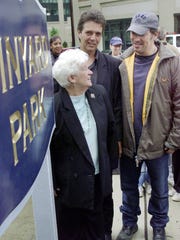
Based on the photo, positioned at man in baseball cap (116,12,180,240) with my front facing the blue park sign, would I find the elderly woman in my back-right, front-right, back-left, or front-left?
front-right

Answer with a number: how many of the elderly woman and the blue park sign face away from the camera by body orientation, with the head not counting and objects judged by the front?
0

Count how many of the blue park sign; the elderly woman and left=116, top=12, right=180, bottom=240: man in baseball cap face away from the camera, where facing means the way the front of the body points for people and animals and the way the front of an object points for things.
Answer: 0

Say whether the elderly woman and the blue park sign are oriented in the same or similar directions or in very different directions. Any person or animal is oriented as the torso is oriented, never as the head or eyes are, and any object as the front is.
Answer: same or similar directions

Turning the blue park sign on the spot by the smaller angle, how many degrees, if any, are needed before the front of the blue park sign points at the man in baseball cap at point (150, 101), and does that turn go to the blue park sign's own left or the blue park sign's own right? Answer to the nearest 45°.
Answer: approximately 90° to the blue park sign's own left

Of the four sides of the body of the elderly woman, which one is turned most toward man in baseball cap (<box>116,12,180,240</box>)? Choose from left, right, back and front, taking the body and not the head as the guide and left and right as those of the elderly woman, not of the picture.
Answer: left

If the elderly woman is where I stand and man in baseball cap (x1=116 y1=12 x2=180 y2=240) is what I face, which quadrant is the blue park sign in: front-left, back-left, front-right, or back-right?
back-right

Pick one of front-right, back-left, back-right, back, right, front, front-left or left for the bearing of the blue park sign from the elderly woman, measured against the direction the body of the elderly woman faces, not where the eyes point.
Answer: front-right

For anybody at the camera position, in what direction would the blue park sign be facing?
facing the viewer and to the right of the viewer

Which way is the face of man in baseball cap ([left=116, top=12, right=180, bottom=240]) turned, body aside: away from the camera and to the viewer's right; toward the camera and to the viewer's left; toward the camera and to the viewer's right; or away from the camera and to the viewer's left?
toward the camera and to the viewer's left

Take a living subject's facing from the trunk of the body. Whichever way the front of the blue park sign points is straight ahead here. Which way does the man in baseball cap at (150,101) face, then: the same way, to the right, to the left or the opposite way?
to the right

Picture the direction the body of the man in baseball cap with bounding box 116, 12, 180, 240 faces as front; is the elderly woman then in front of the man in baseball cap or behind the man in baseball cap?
in front

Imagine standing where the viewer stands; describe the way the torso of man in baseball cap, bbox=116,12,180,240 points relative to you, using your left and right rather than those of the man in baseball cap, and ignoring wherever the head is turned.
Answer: facing the viewer and to the left of the viewer

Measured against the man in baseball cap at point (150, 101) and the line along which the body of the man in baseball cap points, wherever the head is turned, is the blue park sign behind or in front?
in front

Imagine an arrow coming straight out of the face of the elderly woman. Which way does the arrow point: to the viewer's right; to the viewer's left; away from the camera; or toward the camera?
to the viewer's right
